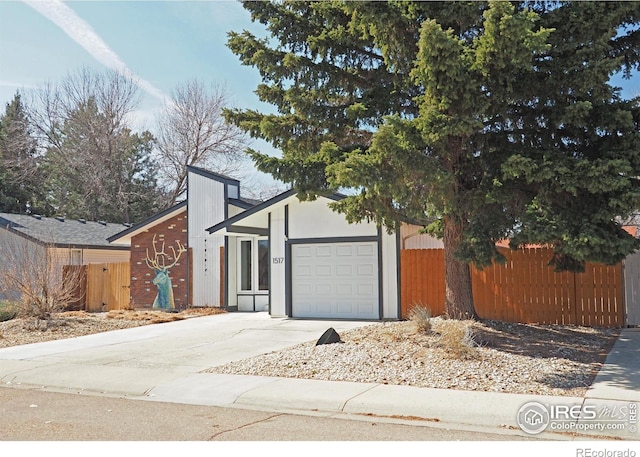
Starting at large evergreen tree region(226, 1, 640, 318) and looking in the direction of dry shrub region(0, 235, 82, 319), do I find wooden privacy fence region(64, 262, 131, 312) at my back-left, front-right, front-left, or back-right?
front-right

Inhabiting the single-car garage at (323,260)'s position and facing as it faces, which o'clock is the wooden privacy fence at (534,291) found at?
The wooden privacy fence is roughly at 10 o'clock from the single-car garage.

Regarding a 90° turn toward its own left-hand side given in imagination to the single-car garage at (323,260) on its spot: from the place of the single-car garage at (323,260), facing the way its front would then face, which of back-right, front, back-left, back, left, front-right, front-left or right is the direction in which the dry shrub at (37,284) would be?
back

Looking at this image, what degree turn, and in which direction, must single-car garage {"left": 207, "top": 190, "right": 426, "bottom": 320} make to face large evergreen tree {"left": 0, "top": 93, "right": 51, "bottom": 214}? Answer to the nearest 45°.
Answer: approximately 135° to its right

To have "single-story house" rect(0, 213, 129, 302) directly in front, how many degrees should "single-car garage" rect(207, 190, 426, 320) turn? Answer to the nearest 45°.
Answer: approximately 135° to its right

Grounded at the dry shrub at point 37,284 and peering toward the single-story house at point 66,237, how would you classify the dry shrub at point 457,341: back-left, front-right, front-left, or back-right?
back-right

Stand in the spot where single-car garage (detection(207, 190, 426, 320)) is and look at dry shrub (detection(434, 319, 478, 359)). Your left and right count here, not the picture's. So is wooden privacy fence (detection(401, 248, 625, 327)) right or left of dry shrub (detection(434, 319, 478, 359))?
left

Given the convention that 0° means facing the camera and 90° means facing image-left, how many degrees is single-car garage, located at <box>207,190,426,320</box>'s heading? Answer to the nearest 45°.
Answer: approximately 0°

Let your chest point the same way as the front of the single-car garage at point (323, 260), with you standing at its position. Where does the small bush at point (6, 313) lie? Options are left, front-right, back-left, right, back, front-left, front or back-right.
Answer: right

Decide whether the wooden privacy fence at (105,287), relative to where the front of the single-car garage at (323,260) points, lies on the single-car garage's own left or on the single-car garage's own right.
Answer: on the single-car garage's own right
